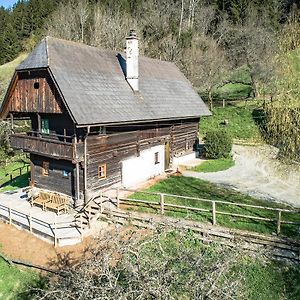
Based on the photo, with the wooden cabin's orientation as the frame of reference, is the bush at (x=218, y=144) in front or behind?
behind

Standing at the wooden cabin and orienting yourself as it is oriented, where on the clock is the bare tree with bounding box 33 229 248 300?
The bare tree is roughly at 1 o'clock from the wooden cabin.
